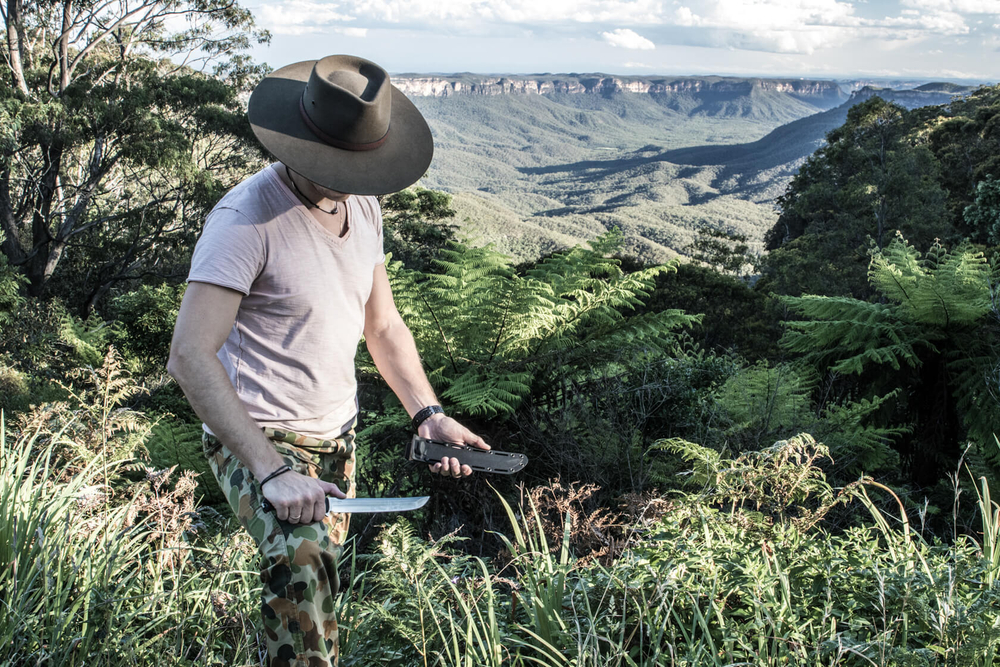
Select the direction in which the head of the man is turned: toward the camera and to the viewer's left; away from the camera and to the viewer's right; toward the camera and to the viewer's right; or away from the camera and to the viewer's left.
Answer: toward the camera and to the viewer's right

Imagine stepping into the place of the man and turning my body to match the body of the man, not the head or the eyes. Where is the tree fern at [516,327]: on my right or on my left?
on my left

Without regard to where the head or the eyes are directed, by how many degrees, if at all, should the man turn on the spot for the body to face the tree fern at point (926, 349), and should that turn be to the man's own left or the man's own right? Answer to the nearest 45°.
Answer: approximately 90° to the man's own left

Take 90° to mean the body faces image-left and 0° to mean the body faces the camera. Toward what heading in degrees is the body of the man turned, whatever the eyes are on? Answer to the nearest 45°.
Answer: approximately 315°
